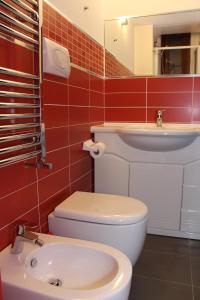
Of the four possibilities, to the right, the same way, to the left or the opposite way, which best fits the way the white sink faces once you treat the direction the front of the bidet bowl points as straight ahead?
to the right

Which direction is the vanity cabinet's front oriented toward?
toward the camera

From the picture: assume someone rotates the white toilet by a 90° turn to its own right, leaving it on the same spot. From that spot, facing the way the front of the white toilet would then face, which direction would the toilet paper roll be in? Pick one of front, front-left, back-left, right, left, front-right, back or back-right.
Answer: back

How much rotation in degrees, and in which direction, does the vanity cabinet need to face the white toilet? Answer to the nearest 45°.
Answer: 0° — it already faces it

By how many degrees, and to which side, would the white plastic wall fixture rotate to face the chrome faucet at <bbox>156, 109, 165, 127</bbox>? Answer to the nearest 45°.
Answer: approximately 90° to its left

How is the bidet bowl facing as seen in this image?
to the viewer's right

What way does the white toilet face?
to the viewer's right

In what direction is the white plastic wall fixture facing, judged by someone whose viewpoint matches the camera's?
facing the viewer and to the right of the viewer

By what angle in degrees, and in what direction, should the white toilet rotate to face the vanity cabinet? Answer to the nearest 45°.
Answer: approximately 45° to its left

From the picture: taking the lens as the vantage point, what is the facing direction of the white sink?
facing the viewer

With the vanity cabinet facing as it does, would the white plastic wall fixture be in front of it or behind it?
in front

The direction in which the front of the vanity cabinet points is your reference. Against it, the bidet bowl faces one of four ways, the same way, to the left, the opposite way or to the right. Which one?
to the left
